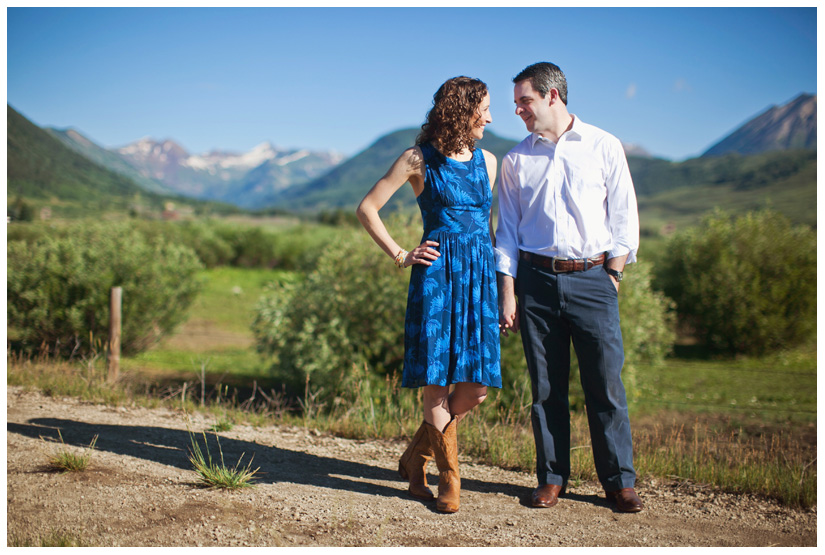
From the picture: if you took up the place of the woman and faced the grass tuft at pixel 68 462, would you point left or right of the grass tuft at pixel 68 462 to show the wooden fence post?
right

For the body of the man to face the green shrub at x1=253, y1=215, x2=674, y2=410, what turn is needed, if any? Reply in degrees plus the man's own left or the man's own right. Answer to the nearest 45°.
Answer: approximately 135° to the man's own right

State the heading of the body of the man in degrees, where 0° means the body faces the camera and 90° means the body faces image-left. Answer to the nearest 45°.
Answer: approximately 0°

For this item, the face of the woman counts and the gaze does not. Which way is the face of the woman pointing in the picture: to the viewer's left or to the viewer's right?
to the viewer's right

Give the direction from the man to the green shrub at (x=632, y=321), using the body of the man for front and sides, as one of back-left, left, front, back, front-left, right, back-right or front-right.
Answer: back

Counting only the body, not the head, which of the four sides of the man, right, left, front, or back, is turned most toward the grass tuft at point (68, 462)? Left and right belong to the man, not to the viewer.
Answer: right

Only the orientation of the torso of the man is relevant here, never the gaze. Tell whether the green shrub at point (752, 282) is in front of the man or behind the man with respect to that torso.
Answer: behind

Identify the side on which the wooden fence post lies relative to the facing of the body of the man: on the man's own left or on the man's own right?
on the man's own right

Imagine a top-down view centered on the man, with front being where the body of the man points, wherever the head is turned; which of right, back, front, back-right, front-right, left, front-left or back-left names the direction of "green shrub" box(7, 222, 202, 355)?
back-right
